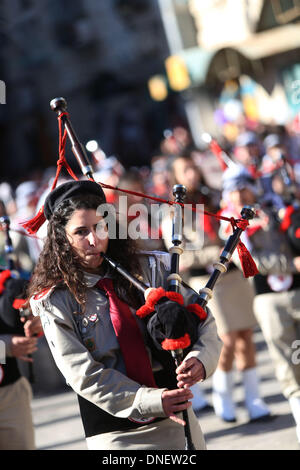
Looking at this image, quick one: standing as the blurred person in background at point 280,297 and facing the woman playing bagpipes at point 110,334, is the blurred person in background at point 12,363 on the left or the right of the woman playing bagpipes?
right

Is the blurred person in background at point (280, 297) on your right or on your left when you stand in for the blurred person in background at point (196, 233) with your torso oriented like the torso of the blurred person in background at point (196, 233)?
on your left

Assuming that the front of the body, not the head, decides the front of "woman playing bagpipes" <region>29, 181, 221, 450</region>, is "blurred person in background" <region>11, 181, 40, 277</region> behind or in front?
behind

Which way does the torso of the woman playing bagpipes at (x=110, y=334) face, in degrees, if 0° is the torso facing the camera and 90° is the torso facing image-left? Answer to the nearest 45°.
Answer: approximately 315°

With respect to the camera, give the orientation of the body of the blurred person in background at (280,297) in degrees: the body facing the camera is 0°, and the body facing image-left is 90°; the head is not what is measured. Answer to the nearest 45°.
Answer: approximately 0°

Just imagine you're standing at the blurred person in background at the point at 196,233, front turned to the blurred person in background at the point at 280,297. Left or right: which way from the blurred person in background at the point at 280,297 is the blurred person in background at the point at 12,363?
right
